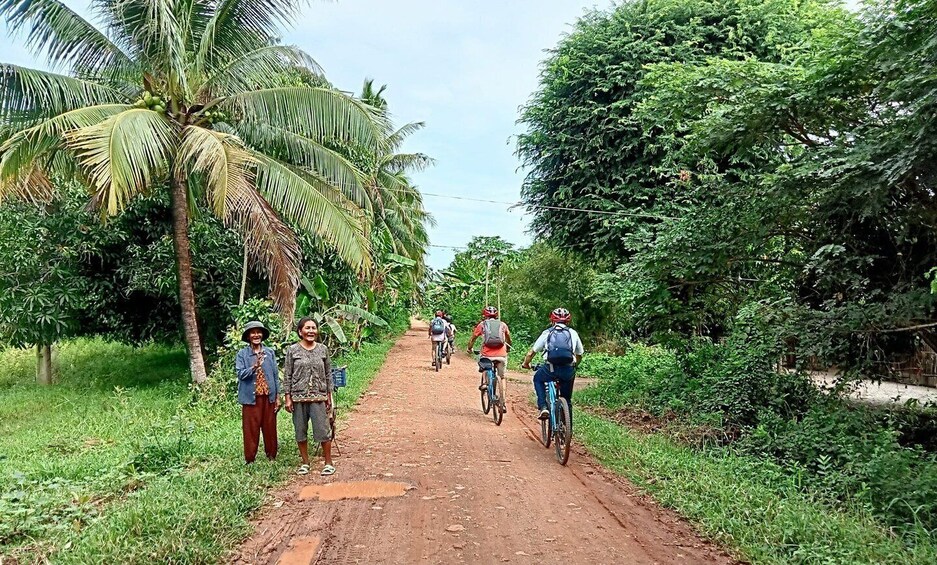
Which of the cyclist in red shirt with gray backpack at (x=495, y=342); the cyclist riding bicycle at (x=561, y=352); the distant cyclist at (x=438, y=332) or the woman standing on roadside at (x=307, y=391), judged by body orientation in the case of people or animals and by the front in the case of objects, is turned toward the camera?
the woman standing on roadside

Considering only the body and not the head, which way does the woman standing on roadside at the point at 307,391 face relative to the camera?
toward the camera

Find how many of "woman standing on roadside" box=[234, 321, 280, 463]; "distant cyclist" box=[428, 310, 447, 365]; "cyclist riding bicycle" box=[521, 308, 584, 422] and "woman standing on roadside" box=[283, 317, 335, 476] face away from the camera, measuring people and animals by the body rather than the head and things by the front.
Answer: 2

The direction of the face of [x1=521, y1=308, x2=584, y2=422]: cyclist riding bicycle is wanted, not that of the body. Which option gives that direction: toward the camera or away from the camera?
away from the camera

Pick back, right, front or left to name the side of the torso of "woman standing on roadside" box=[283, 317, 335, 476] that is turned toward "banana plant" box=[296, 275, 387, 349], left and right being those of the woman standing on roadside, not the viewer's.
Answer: back

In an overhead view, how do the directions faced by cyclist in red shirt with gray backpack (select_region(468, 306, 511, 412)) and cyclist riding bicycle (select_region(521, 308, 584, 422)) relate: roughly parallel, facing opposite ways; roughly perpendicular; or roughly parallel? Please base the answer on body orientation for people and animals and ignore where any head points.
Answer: roughly parallel

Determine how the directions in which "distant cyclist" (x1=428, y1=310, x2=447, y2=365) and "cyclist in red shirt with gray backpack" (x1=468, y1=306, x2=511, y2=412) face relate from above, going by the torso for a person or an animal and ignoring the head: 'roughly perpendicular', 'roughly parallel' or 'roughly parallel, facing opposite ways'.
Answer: roughly parallel

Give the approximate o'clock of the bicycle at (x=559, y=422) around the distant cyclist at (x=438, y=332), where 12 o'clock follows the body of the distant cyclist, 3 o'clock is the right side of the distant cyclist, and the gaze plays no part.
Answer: The bicycle is roughly at 6 o'clock from the distant cyclist.

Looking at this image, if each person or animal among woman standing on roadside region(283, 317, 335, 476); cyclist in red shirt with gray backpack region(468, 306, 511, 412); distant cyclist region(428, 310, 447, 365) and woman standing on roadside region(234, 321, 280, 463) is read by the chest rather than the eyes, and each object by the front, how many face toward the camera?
2

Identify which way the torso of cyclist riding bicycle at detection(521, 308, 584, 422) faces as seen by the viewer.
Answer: away from the camera

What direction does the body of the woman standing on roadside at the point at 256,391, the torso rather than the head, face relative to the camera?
toward the camera

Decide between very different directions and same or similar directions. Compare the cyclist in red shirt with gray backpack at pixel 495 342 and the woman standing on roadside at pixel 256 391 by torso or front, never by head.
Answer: very different directions

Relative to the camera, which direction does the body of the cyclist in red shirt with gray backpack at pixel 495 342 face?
away from the camera

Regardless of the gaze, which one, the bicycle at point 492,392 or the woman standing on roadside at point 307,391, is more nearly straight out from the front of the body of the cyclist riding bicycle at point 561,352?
the bicycle
